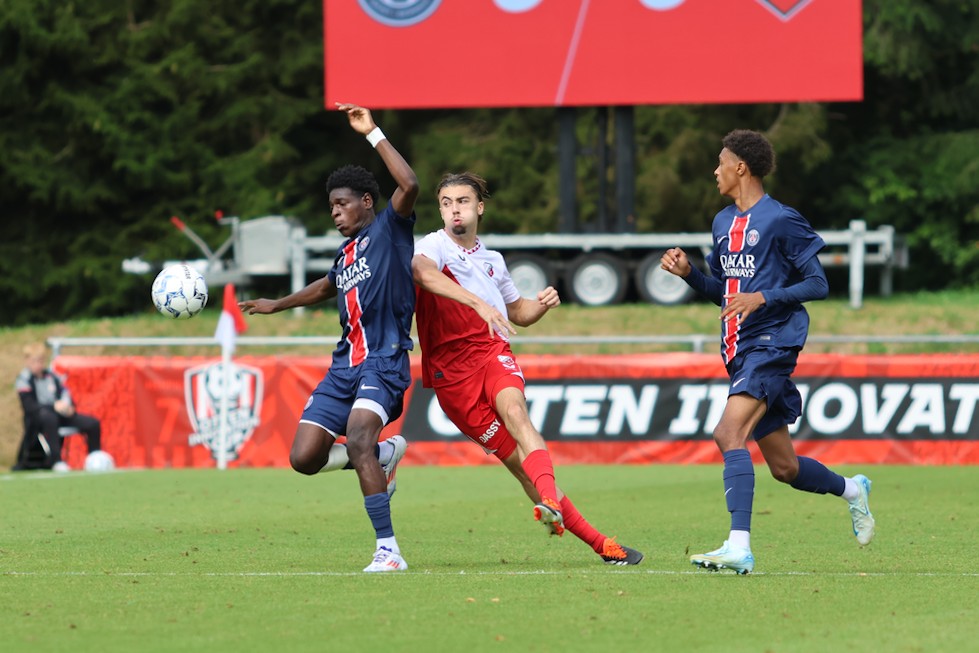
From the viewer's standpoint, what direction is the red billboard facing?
toward the camera

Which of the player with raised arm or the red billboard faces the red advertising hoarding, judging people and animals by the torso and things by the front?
the red billboard

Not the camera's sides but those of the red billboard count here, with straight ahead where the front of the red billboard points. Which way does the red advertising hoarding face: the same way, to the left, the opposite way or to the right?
the same way

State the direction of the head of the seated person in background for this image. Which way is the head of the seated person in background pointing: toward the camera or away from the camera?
toward the camera

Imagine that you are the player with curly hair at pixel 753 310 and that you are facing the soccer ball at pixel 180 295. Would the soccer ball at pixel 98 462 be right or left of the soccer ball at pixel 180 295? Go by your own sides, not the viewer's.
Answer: right

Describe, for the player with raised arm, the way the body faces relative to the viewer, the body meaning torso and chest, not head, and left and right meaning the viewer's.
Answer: facing the viewer and to the left of the viewer

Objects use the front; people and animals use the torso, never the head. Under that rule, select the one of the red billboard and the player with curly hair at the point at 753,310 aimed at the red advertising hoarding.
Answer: the red billboard

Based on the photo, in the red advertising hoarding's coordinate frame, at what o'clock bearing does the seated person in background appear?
The seated person in background is roughly at 3 o'clock from the red advertising hoarding.

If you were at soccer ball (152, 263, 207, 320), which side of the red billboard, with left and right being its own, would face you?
front

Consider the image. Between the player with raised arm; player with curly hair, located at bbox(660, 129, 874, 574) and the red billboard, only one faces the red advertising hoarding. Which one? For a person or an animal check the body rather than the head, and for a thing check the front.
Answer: the red billboard

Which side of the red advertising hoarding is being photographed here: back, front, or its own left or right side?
front

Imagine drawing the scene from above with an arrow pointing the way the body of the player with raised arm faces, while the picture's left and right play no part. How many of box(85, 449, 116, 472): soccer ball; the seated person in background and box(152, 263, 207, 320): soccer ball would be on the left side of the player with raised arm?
0

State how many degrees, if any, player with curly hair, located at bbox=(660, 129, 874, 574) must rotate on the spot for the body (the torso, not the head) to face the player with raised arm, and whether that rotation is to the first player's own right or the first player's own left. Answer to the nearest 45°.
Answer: approximately 45° to the first player's own right

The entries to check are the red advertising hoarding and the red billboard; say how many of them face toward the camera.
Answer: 2

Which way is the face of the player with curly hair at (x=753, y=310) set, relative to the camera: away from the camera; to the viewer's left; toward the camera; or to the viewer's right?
to the viewer's left
